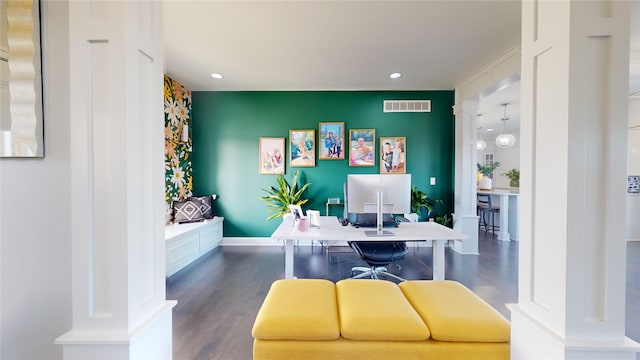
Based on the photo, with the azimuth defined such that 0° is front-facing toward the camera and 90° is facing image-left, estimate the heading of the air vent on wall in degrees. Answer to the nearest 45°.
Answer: approximately 0°

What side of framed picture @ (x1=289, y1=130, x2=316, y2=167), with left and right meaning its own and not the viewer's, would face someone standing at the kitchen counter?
left

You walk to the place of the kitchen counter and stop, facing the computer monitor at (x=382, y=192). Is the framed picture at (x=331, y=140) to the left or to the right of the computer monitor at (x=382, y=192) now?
right

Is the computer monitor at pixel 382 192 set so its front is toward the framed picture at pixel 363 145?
yes

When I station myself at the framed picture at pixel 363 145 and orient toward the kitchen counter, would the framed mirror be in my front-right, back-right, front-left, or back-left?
back-right

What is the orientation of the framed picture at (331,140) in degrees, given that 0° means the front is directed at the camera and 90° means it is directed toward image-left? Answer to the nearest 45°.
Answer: approximately 0°

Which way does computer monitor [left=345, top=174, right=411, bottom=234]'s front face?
away from the camera
